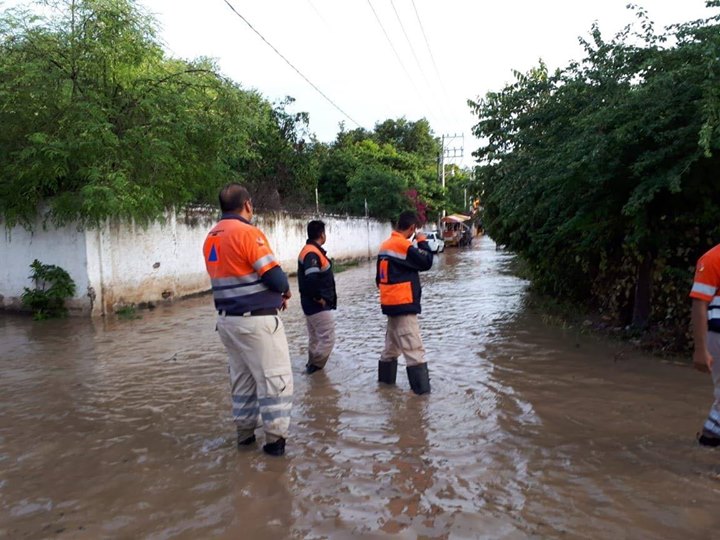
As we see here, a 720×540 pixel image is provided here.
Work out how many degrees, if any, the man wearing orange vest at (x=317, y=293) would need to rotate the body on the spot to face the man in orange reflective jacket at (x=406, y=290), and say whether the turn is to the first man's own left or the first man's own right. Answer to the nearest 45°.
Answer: approximately 45° to the first man's own right

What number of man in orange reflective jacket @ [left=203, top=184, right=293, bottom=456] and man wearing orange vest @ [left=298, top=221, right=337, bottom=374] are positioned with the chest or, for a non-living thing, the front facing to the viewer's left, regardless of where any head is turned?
0

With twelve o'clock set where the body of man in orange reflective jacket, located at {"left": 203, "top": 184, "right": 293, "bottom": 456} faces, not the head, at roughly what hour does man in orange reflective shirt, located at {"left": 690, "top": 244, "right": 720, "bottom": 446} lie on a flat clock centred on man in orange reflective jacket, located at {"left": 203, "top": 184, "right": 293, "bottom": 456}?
man in orange reflective shirt, located at {"left": 690, "top": 244, "right": 720, "bottom": 446} is roughly at 2 o'clock from man in orange reflective jacket, located at {"left": 203, "top": 184, "right": 293, "bottom": 456}.

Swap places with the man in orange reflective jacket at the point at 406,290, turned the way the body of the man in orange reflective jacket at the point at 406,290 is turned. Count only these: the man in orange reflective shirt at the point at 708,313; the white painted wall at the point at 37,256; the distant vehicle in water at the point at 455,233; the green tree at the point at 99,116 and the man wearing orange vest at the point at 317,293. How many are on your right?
1

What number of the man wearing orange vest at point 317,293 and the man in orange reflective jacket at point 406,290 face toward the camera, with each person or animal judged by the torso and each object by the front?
0

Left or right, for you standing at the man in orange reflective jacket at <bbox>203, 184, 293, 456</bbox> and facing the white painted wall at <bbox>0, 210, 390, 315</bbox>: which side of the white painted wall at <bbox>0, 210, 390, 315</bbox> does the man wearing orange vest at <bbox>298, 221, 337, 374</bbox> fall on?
right

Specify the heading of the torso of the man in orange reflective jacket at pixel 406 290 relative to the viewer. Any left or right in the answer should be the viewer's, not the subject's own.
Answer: facing away from the viewer and to the right of the viewer

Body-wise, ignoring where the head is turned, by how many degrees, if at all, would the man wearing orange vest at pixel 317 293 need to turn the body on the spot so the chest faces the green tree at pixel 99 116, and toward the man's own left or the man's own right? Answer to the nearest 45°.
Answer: approximately 135° to the man's own left

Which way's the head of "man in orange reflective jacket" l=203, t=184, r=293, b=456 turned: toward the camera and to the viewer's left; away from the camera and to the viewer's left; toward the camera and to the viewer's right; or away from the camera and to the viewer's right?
away from the camera and to the viewer's right

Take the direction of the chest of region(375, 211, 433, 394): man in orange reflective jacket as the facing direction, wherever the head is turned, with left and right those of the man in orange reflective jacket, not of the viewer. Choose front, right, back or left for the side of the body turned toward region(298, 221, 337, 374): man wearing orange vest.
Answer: left

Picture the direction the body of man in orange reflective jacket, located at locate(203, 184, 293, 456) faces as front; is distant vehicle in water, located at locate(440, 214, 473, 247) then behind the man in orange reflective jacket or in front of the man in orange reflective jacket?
in front

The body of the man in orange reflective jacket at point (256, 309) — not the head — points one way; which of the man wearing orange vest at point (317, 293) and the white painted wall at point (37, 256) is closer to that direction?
the man wearing orange vest

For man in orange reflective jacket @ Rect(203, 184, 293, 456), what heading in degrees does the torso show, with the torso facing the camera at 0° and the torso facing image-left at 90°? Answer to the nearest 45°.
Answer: approximately 225°

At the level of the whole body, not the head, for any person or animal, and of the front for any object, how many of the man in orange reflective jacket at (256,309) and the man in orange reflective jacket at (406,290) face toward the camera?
0

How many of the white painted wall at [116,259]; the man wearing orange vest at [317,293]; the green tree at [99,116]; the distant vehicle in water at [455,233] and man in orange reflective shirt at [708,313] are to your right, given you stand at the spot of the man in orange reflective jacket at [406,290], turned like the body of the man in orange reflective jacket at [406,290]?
1
